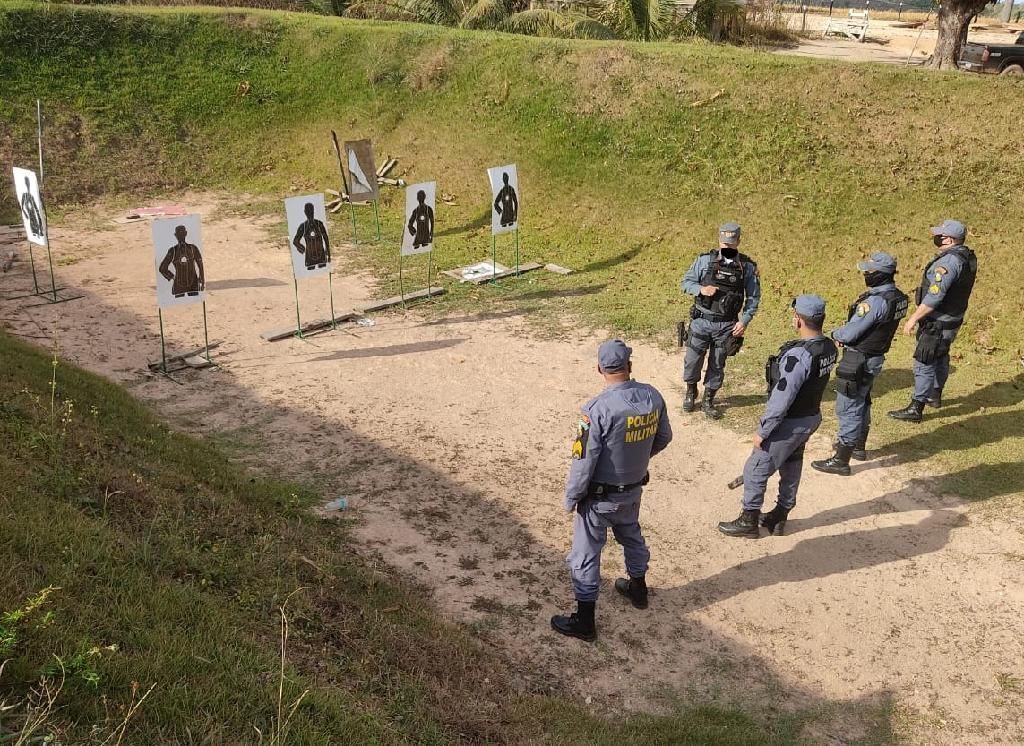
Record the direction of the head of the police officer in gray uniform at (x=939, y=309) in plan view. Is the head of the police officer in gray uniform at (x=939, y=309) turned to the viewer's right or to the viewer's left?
to the viewer's left

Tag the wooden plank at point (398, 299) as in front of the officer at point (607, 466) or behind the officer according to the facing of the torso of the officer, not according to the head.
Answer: in front

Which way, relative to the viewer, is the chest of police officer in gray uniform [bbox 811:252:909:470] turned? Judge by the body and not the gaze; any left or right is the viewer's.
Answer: facing to the left of the viewer

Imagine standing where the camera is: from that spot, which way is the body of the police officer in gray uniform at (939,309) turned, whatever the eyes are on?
to the viewer's left

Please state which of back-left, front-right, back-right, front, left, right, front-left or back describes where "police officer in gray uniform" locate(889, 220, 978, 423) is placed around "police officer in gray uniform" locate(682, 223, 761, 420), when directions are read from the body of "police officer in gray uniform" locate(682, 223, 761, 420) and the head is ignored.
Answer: left

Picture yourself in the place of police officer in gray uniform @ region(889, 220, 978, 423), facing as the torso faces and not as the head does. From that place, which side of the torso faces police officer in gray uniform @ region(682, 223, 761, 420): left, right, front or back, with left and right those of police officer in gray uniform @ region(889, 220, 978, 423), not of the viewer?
front

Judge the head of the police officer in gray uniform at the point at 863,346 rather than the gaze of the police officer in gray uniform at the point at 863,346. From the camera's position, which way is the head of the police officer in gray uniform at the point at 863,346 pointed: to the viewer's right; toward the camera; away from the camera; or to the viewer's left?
to the viewer's left

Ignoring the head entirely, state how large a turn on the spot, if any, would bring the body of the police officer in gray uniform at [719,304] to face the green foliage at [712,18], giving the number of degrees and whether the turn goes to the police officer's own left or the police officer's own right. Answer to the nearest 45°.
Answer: approximately 180°

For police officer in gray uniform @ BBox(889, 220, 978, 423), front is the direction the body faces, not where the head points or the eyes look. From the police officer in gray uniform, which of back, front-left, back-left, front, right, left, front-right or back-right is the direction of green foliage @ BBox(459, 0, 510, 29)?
front-right
